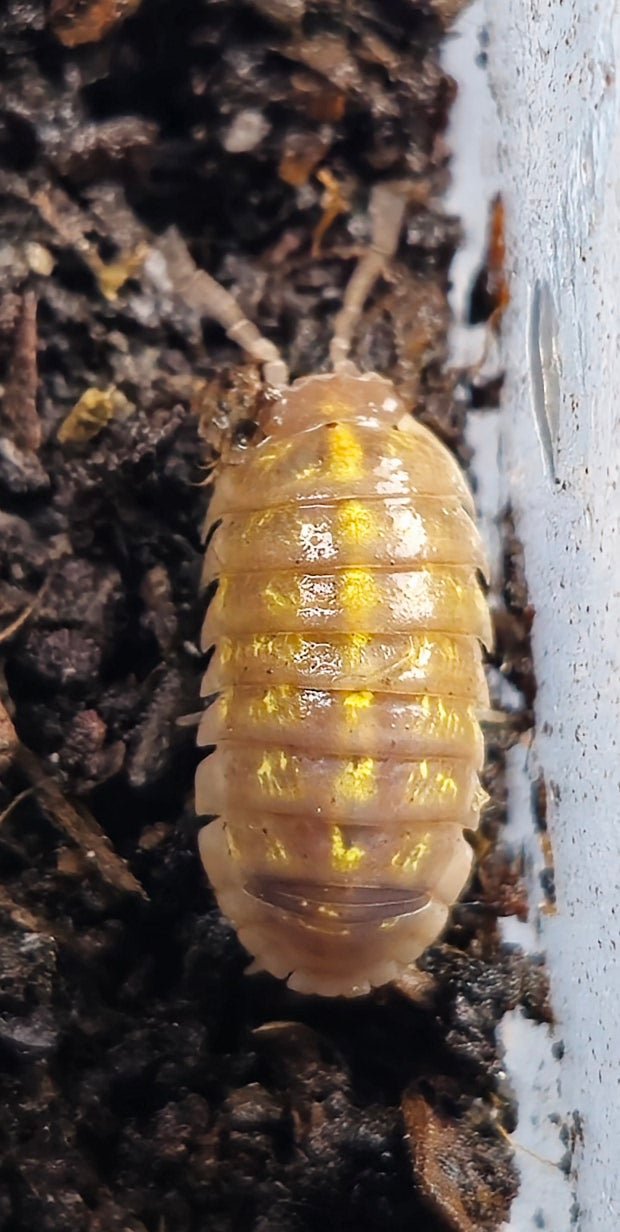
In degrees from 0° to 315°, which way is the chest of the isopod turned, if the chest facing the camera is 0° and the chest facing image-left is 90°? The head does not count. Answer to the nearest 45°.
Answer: approximately 180°

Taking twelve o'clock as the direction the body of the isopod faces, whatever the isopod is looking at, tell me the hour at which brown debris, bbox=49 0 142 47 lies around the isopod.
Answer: The brown debris is roughly at 11 o'clock from the isopod.
